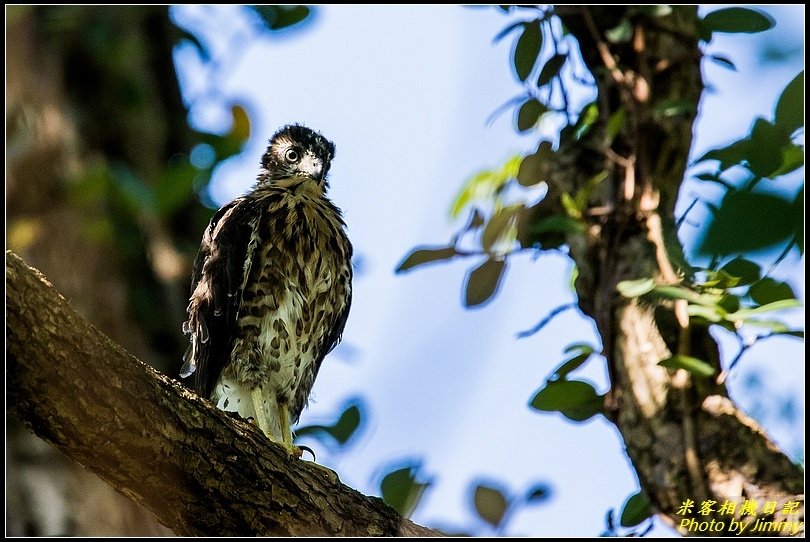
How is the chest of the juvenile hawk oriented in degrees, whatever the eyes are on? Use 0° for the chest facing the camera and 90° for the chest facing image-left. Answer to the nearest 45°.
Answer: approximately 315°
